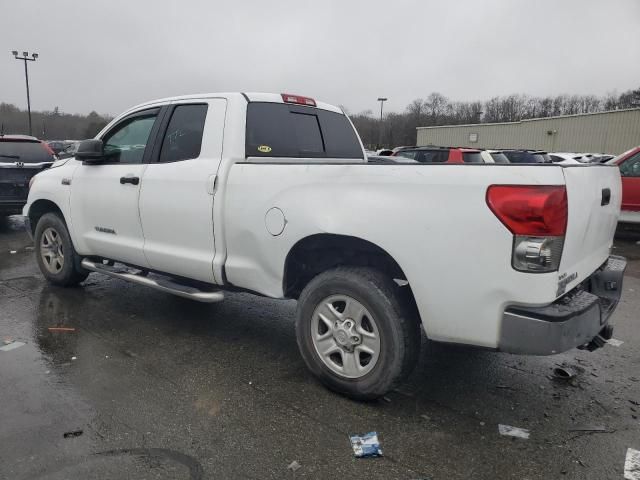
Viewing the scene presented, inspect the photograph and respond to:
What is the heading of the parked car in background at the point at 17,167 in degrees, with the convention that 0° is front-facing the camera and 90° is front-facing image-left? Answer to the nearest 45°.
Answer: approximately 180°

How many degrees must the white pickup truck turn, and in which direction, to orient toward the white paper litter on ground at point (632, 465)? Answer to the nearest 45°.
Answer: approximately 180°

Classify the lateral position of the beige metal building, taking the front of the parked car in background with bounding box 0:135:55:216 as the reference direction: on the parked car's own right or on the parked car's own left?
on the parked car's own right

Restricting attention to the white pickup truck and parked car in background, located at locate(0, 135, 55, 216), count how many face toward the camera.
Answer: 0

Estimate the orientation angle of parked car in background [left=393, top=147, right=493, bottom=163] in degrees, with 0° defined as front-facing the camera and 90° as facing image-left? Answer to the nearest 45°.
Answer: approximately 135°

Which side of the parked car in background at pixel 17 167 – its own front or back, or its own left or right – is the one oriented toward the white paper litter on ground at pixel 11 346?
back

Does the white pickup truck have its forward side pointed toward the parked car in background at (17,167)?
yes

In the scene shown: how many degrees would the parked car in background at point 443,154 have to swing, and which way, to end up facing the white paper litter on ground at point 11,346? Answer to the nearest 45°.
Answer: approximately 135° to its left
